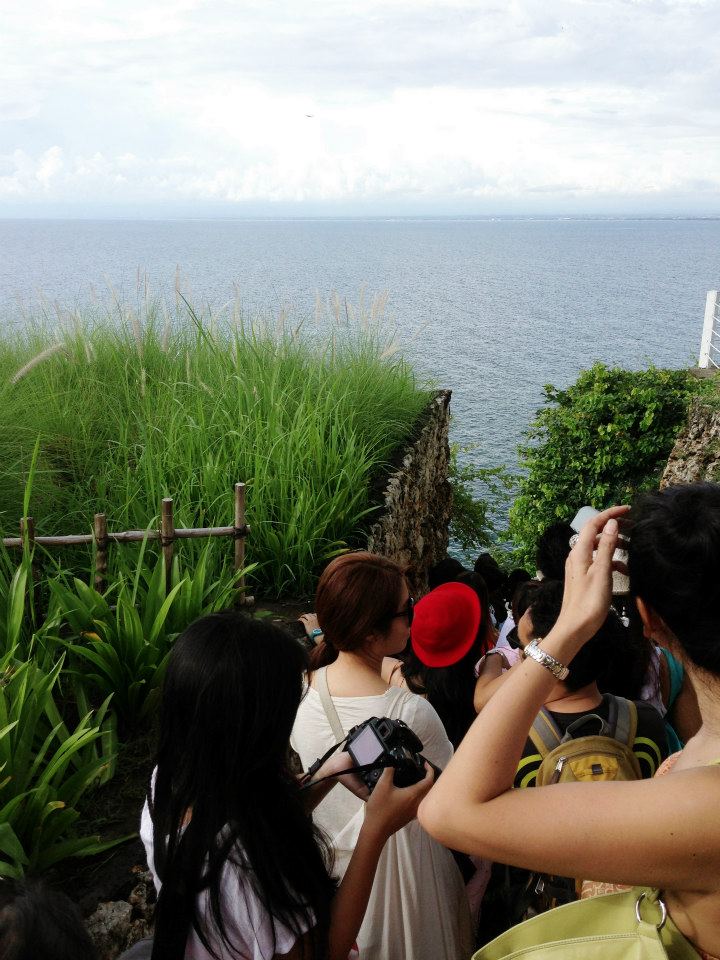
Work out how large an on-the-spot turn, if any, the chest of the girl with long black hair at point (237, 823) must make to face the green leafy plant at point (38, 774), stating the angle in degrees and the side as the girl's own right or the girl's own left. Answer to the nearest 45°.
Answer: approximately 90° to the girl's own left

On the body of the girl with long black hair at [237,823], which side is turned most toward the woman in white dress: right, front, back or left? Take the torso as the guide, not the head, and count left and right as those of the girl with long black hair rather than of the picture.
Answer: front

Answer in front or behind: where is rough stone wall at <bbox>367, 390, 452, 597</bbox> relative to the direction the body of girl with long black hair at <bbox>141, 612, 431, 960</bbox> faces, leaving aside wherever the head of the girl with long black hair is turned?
in front

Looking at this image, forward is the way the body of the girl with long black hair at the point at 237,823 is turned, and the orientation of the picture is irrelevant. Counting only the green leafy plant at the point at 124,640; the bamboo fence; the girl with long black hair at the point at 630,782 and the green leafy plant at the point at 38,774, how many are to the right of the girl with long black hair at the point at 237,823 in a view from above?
1

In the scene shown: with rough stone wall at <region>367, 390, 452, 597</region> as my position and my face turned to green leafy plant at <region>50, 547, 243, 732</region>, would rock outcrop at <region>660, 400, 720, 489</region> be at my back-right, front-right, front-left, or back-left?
back-left

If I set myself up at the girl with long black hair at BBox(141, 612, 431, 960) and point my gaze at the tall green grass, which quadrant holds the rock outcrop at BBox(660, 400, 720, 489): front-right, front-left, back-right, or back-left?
front-right

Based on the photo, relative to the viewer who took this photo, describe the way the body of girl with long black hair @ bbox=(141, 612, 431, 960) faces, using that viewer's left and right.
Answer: facing away from the viewer and to the right of the viewer

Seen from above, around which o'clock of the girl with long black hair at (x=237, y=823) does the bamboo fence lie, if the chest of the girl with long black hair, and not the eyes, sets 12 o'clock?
The bamboo fence is roughly at 10 o'clock from the girl with long black hair.
